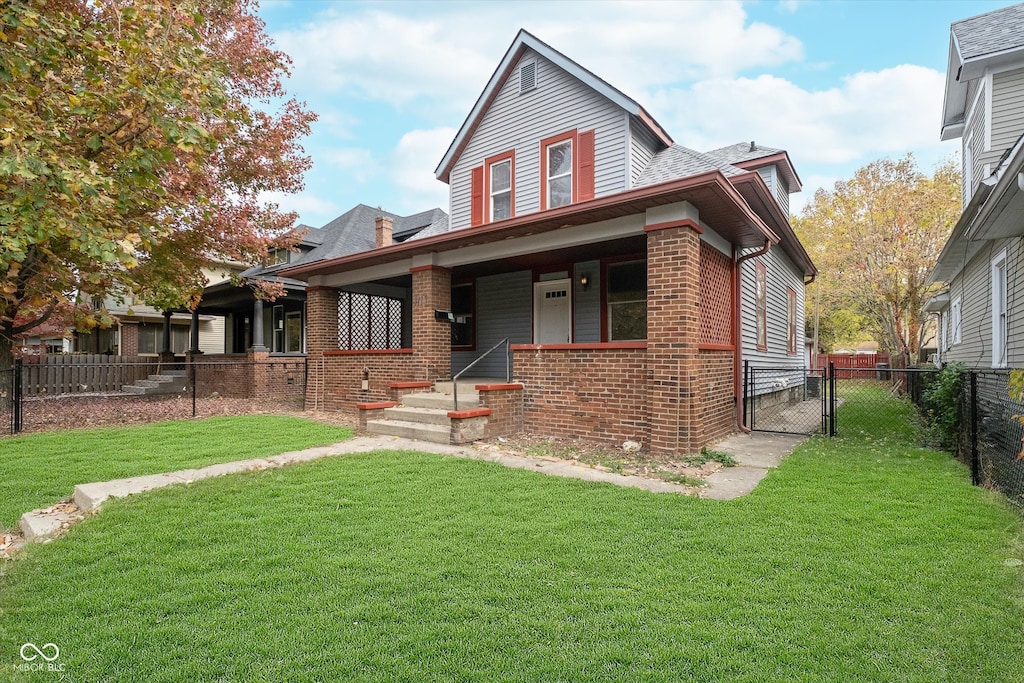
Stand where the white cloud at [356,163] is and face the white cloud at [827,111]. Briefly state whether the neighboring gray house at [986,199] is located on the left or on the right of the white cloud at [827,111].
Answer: right

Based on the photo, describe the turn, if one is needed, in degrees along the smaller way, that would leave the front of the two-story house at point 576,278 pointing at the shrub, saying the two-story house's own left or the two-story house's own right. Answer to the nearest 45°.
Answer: approximately 90° to the two-story house's own left

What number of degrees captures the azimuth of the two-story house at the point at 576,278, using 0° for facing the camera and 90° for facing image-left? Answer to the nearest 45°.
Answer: approximately 45°

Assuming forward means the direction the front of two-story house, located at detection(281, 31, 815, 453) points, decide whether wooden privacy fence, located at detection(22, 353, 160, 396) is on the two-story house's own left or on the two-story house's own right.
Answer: on the two-story house's own right

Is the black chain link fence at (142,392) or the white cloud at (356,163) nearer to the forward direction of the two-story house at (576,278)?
the black chain link fence

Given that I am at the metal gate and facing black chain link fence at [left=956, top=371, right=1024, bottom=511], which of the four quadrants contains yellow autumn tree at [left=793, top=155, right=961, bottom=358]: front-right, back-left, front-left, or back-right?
back-left

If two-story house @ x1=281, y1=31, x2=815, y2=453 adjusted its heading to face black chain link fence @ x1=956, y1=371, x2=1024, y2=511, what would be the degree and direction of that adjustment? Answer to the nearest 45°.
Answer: approximately 90° to its left

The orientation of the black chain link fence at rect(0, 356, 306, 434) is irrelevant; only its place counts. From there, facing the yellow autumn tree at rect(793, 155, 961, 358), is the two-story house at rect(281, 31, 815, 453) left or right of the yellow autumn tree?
right

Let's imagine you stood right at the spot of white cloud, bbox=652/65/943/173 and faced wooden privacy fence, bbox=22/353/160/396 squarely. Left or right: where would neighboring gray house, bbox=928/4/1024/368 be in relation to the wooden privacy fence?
left

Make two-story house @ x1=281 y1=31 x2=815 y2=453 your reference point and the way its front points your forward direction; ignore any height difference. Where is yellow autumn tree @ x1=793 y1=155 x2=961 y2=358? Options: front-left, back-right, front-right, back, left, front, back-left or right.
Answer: back

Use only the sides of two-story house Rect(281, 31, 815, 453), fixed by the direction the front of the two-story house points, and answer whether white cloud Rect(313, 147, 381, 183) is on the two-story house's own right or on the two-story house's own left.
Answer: on the two-story house's own right

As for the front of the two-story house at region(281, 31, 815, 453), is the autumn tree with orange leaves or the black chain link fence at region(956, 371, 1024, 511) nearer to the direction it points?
the autumn tree with orange leaves

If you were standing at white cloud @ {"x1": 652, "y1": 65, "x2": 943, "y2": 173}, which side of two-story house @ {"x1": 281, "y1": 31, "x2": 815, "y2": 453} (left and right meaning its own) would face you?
back
